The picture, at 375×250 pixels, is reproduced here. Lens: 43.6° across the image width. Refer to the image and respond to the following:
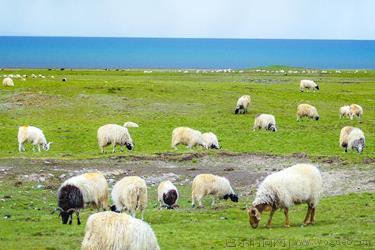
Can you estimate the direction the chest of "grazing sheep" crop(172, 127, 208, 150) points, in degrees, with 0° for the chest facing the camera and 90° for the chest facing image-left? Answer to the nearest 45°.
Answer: approximately 270°

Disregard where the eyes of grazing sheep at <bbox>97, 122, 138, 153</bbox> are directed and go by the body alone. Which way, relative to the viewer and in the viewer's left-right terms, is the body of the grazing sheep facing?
facing to the right of the viewer

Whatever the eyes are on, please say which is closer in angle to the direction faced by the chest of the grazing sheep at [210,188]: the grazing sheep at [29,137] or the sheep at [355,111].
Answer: the sheep

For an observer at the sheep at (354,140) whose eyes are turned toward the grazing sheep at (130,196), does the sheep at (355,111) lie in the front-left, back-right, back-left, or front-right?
back-right

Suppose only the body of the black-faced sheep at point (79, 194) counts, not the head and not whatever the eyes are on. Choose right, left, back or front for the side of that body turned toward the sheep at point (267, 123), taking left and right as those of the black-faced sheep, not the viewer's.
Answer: back

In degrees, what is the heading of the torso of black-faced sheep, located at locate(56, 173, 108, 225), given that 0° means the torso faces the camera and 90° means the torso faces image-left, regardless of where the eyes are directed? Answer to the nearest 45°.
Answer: approximately 45°

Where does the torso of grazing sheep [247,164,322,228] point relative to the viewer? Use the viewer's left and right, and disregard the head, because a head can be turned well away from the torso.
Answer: facing to the left of the viewer

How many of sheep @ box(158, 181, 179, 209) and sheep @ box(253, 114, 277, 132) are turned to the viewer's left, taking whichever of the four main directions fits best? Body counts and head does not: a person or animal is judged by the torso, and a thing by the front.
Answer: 0

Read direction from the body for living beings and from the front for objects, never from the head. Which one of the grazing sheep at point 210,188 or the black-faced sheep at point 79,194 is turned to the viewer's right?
the grazing sheep

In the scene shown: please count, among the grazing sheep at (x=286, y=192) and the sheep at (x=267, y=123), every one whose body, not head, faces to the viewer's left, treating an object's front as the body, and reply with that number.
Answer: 1

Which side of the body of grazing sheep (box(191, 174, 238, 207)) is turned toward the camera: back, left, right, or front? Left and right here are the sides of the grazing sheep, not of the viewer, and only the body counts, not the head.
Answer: right

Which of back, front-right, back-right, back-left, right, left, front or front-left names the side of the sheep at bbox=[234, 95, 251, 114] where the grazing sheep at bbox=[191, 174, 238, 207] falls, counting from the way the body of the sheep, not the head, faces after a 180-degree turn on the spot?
back-right
